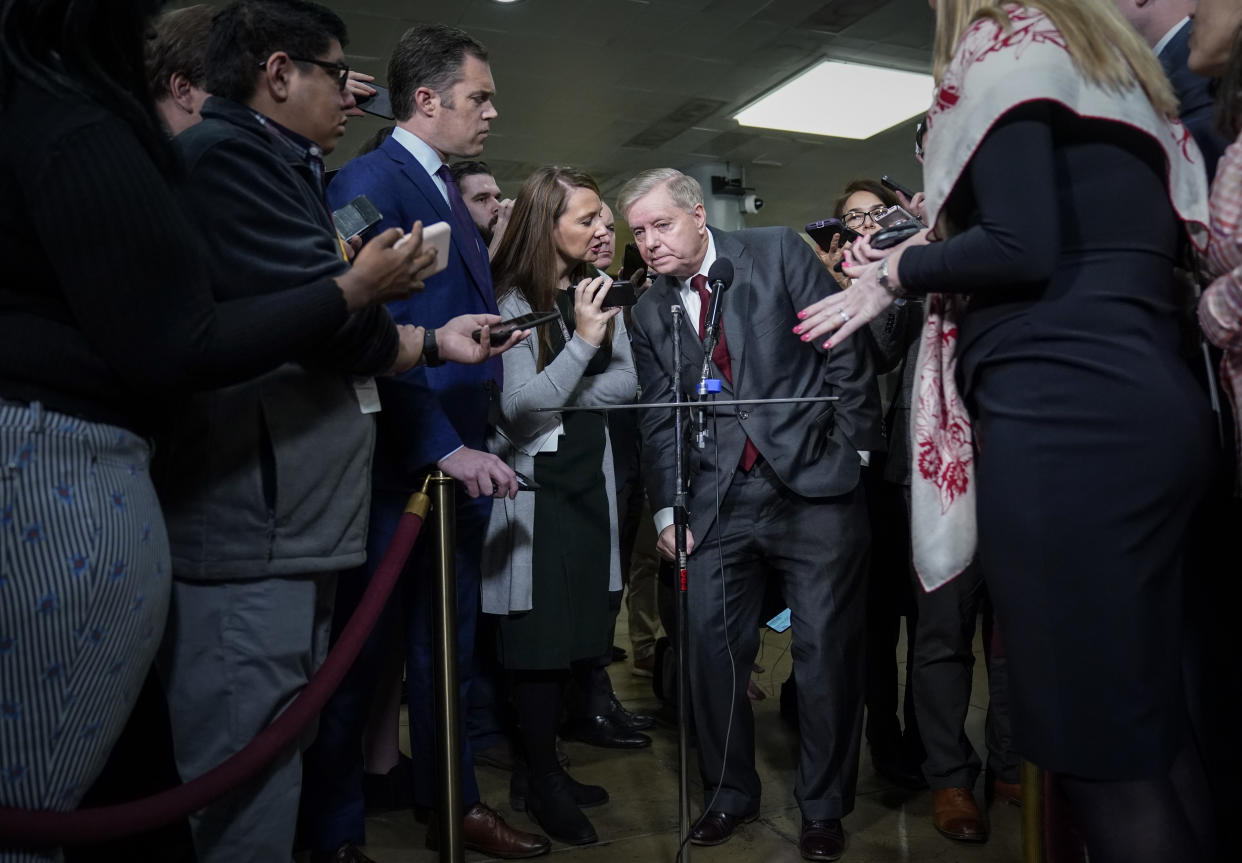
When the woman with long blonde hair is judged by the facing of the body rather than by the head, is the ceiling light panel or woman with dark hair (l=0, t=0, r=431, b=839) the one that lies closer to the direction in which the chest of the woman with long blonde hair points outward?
the ceiling light panel

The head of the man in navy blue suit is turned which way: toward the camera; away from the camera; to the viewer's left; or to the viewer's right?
to the viewer's right

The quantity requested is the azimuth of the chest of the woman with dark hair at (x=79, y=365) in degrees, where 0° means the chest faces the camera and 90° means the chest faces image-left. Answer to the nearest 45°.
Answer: approximately 225°

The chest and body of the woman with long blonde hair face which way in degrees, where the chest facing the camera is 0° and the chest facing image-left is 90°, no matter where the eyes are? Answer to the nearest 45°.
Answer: approximately 135°

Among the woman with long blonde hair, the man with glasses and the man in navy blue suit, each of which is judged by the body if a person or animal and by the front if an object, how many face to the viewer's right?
2

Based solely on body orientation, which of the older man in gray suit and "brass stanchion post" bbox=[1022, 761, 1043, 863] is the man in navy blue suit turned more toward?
the older man in gray suit

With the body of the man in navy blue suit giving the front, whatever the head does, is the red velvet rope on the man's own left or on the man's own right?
on the man's own right

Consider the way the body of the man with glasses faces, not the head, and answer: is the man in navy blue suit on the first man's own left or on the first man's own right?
on the first man's own left

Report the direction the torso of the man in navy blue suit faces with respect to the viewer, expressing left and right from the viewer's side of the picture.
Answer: facing to the right of the viewer

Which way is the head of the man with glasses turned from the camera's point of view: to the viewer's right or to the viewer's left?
to the viewer's right

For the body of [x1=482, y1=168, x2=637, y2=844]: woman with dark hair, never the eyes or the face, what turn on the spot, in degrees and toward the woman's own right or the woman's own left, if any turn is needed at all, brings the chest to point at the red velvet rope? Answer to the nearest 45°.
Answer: approximately 45° to the woman's own right

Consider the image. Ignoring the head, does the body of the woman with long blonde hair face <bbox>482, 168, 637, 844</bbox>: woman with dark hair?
yes

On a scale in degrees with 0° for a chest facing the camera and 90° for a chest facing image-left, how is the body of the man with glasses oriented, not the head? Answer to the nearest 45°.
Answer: approximately 270°
